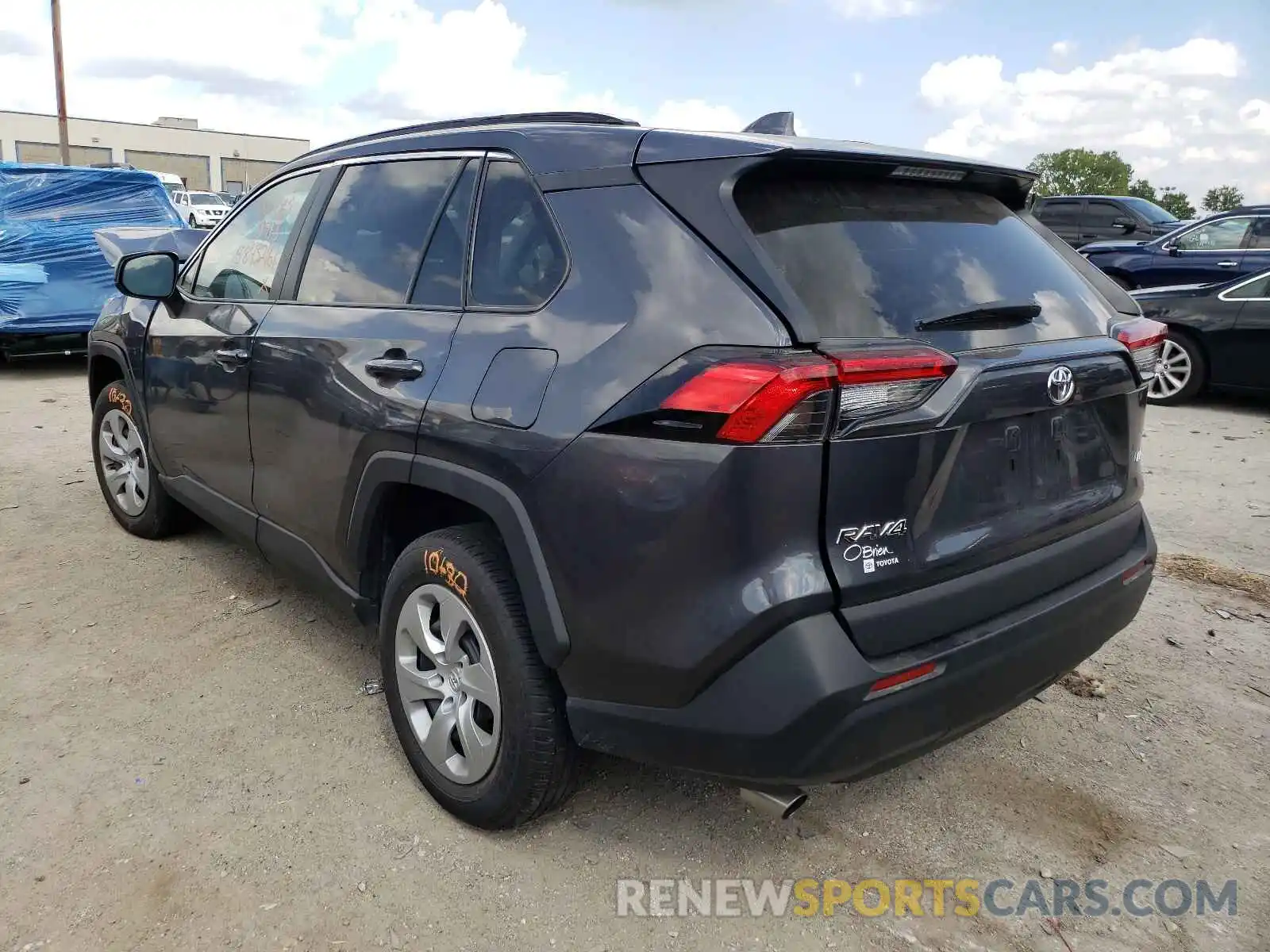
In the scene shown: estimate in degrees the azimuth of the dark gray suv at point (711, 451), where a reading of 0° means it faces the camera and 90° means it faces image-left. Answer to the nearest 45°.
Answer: approximately 135°

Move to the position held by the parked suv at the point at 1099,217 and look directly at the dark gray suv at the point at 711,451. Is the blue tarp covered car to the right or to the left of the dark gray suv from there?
right

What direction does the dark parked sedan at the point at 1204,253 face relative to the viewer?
to the viewer's left

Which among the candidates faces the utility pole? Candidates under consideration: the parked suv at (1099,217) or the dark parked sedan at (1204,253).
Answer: the dark parked sedan

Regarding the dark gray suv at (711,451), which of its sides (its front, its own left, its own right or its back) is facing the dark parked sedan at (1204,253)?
right

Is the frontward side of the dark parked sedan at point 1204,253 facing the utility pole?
yes

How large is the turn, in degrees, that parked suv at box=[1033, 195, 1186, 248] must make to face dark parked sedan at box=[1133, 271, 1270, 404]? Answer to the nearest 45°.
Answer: approximately 45° to its right

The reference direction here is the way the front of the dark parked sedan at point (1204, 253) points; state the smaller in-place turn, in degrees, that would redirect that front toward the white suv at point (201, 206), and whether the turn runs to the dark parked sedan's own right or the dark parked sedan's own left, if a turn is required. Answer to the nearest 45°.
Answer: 0° — it already faces it

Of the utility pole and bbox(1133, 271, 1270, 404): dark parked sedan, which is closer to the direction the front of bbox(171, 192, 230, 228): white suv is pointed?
the dark parked sedan
